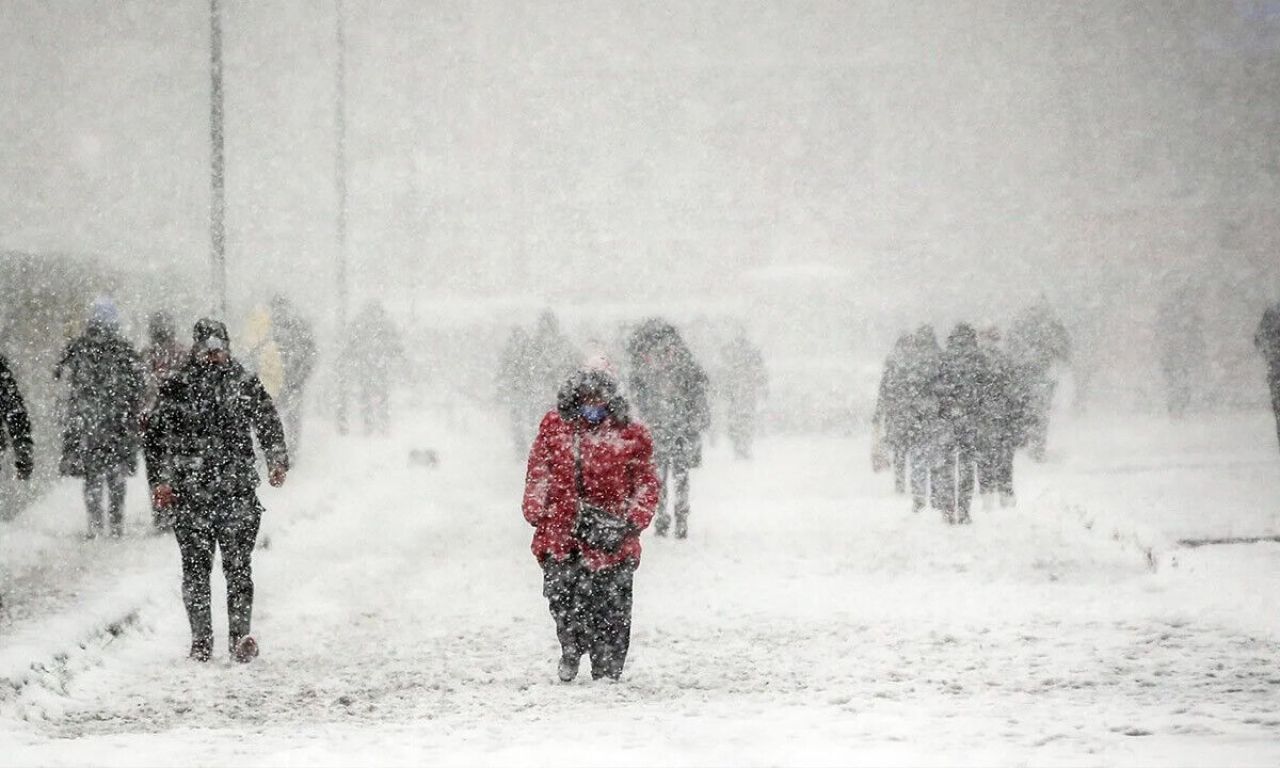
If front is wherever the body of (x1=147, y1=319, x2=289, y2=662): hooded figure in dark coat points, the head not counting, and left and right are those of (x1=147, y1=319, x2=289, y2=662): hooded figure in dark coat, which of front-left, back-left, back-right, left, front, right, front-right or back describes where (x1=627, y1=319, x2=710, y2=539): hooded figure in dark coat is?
back-left

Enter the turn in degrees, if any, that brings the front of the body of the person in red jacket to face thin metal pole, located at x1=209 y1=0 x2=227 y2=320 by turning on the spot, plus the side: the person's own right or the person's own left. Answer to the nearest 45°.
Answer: approximately 135° to the person's own right

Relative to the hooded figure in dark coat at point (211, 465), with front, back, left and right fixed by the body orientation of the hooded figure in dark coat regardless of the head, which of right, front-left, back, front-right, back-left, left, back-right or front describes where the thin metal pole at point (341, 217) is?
back

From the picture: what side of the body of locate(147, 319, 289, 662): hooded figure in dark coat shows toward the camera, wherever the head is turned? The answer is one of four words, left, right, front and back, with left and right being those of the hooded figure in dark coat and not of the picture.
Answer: front

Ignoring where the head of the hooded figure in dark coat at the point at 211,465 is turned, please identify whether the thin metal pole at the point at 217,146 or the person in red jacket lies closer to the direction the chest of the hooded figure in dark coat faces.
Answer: the person in red jacket

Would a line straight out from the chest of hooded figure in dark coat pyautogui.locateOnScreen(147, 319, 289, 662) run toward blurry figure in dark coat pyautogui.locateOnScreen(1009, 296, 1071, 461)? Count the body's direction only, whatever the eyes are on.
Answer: no

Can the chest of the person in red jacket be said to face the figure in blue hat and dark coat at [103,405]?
no

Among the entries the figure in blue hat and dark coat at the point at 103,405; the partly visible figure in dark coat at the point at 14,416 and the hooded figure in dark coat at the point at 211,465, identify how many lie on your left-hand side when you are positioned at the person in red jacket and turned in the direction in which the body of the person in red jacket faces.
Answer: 0

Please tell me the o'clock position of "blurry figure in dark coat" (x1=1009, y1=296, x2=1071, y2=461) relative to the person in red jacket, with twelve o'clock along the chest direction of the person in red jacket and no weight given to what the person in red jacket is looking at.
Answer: The blurry figure in dark coat is roughly at 7 o'clock from the person in red jacket.

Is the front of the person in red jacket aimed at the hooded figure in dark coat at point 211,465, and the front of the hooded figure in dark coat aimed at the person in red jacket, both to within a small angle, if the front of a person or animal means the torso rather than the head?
no

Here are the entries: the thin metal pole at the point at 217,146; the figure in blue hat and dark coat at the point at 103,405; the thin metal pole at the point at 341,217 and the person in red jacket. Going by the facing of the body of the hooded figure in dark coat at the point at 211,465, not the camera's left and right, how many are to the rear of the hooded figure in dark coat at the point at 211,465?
3

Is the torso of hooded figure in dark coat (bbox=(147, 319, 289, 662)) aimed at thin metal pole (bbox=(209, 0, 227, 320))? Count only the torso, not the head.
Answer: no

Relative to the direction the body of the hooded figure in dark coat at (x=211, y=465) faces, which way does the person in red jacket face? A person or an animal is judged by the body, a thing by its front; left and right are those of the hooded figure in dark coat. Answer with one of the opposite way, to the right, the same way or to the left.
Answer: the same way

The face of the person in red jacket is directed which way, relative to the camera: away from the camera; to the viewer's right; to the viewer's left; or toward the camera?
toward the camera

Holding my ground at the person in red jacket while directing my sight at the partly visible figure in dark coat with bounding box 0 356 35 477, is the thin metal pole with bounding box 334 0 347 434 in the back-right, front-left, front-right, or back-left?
front-right

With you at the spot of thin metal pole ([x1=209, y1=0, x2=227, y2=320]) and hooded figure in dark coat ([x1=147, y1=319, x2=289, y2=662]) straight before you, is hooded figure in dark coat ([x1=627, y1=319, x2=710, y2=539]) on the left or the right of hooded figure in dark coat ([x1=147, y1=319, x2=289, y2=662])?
left

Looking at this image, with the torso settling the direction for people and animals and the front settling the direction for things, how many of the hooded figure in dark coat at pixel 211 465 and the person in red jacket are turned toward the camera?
2

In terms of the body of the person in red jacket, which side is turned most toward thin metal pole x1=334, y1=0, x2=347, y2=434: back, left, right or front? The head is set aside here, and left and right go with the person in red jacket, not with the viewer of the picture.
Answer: back
